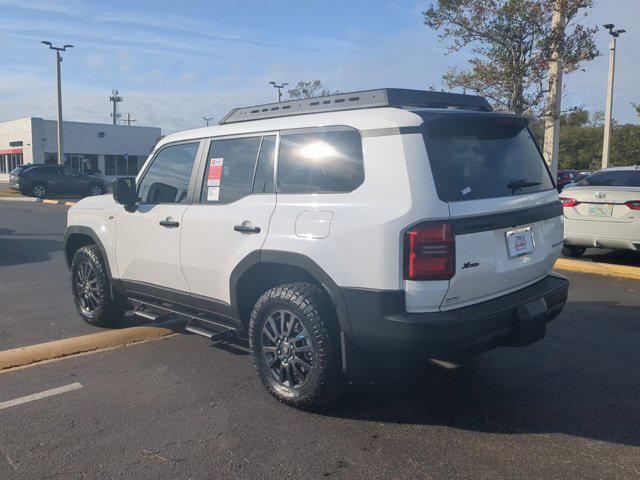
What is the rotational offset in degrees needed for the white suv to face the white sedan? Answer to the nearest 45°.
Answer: approximately 90° to its right

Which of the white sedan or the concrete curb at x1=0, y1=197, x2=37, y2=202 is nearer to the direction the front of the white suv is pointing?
the concrete curb

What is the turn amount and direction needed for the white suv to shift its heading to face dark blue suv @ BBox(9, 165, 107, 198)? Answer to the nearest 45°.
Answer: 0° — it already faces it

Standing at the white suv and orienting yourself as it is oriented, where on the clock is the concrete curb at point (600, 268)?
The concrete curb is roughly at 3 o'clock from the white suv.

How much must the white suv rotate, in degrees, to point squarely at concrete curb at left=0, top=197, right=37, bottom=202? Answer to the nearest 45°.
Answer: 0° — it already faces it

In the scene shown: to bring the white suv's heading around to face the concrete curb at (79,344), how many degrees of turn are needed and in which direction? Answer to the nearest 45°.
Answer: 0° — it already faces it

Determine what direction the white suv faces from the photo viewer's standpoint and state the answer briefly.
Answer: facing away from the viewer and to the left of the viewer

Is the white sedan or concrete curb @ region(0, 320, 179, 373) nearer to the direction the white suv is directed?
the concrete curb
